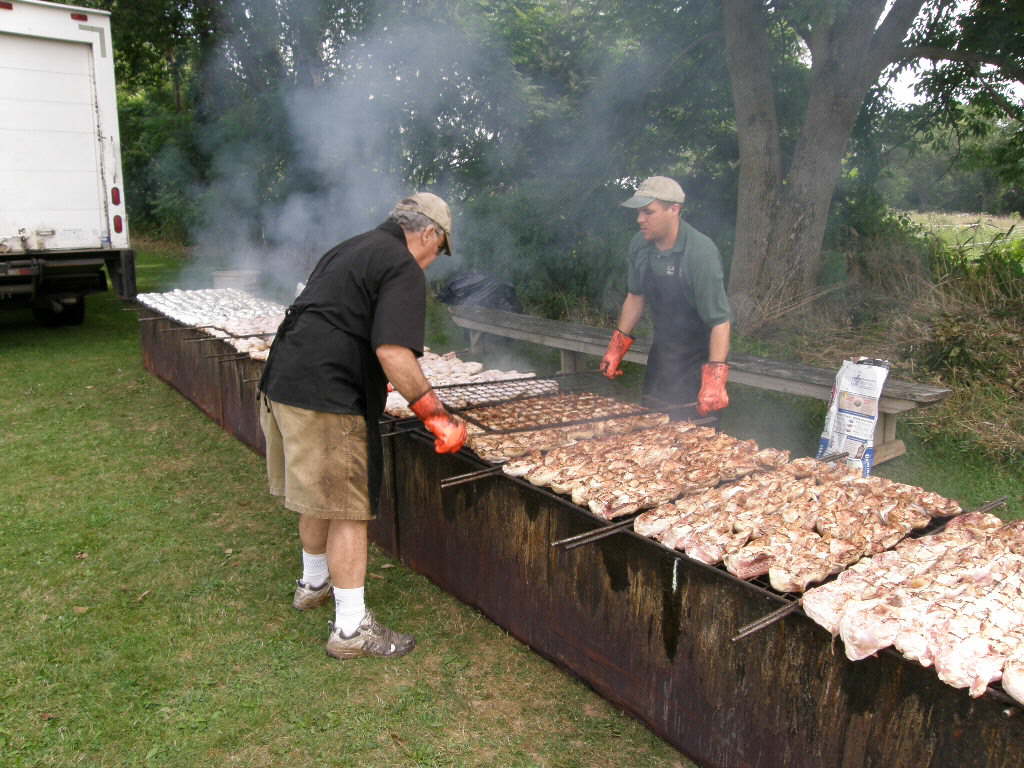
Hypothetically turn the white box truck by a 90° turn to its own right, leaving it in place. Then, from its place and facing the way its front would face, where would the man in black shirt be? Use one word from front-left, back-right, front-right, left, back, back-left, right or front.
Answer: right

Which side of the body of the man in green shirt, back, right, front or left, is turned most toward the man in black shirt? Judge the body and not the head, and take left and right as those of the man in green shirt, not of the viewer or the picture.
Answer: front

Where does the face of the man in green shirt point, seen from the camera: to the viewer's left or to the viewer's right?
to the viewer's left

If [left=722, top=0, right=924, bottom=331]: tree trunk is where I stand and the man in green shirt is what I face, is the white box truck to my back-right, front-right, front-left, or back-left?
front-right

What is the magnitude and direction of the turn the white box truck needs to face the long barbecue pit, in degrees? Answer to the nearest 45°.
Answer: approximately 180°

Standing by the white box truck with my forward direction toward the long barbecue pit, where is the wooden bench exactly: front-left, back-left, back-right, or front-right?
front-left

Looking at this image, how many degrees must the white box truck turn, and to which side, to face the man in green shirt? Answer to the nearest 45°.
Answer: approximately 135° to its right

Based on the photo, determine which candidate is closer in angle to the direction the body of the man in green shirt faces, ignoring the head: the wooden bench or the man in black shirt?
the man in black shirt

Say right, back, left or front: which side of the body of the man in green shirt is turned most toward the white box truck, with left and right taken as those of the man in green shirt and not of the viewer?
right

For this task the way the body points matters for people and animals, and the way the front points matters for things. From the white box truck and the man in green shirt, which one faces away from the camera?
the white box truck

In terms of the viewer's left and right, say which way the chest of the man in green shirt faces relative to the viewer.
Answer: facing the viewer and to the left of the viewer

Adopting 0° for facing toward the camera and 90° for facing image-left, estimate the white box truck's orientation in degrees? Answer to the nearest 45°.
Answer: approximately 180°

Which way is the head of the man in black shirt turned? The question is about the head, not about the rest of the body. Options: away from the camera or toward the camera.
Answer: away from the camera

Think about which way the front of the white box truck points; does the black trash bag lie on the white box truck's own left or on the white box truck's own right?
on the white box truck's own right

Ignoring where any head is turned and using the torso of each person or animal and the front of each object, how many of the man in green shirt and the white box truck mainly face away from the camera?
1
